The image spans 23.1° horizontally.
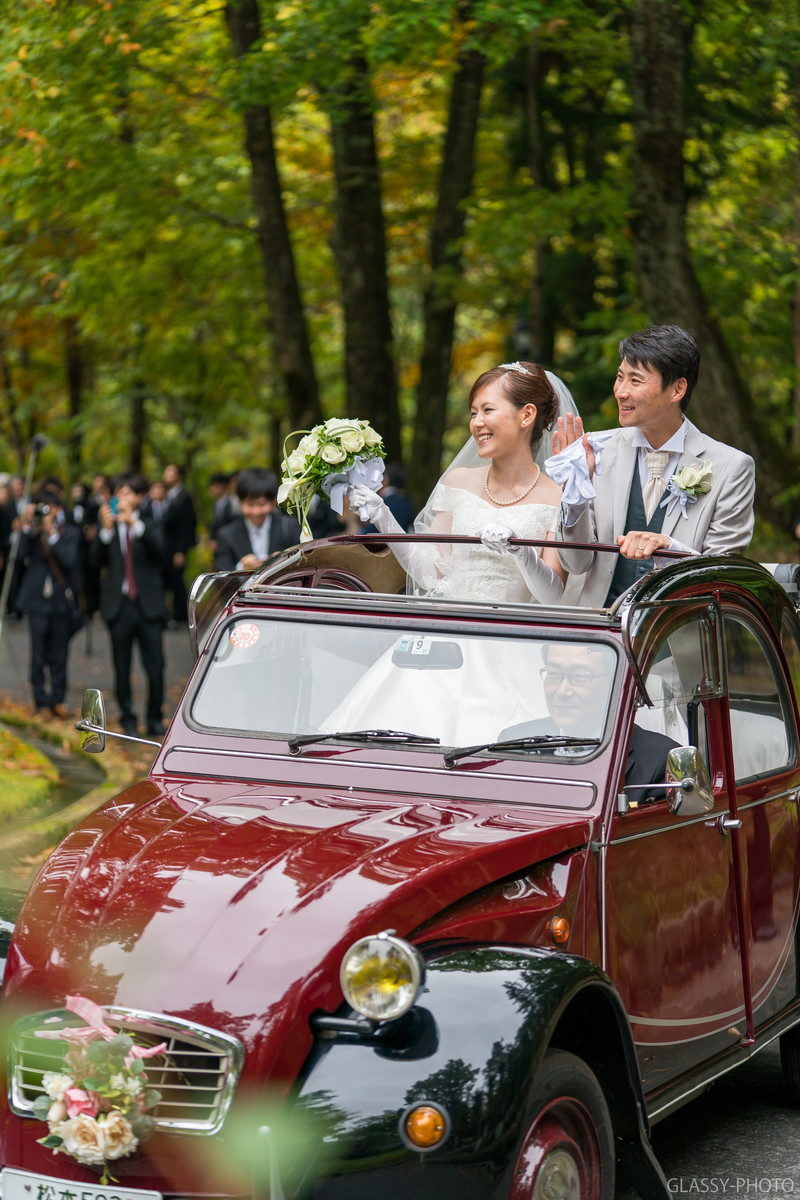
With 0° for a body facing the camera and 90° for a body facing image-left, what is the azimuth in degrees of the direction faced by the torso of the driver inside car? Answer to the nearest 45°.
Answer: approximately 45°

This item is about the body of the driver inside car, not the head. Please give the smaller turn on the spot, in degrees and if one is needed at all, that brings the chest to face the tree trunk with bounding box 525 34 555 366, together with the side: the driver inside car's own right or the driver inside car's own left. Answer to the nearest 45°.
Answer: approximately 135° to the driver inside car's own right

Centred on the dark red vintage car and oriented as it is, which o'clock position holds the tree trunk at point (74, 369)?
The tree trunk is roughly at 4 o'clock from the dark red vintage car.

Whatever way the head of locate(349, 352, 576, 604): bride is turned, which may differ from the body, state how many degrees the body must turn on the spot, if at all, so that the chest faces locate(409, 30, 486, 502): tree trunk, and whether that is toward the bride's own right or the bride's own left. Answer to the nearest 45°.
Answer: approximately 135° to the bride's own right

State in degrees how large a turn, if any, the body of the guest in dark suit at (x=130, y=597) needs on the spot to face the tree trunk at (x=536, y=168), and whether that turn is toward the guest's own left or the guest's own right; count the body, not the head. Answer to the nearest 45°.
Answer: approximately 135° to the guest's own left

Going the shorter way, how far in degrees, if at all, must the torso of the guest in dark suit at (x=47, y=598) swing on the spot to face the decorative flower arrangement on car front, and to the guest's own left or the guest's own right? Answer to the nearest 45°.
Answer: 0° — they already face it

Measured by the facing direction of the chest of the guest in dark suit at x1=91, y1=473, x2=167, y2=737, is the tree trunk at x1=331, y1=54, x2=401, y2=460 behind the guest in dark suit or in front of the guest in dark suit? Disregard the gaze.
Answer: behind

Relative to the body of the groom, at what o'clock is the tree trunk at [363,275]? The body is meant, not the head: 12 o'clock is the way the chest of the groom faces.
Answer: The tree trunk is roughly at 4 o'clock from the groom.

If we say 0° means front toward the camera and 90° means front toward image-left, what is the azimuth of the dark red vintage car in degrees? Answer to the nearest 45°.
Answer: approximately 45°
